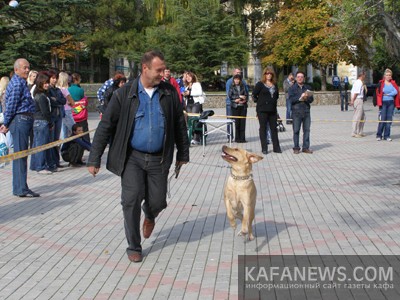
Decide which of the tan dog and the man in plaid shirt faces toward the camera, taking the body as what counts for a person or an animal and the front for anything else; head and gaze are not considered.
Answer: the tan dog

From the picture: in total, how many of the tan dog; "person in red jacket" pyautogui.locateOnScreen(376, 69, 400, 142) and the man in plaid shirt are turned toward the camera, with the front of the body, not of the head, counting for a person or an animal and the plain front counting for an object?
2

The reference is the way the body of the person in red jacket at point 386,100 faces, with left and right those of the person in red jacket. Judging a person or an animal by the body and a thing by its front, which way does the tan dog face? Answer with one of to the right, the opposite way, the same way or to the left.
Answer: the same way

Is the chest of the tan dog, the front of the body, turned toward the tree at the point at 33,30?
no

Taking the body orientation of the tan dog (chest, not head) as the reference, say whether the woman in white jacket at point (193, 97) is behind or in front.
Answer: behind

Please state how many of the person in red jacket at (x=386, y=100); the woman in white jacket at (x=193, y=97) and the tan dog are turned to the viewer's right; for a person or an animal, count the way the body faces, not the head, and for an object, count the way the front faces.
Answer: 0

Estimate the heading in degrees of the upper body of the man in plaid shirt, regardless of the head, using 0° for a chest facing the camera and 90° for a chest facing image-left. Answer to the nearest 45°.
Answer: approximately 270°

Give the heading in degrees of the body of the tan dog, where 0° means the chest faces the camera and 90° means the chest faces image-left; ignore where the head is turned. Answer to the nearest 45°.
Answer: approximately 0°

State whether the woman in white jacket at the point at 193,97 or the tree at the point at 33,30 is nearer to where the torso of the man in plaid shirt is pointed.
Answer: the woman in white jacket

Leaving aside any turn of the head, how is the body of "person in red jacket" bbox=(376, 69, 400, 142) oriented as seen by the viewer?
toward the camera

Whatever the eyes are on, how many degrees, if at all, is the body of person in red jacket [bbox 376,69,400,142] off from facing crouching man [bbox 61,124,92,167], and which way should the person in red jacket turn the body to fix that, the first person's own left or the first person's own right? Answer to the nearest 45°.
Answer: approximately 45° to the first person's own right

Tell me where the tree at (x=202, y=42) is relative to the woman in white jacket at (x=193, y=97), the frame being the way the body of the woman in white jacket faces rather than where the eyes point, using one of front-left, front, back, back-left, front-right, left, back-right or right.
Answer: back-right

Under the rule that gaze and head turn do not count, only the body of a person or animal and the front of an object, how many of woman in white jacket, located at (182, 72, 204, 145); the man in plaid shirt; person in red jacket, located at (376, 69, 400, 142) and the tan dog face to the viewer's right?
1

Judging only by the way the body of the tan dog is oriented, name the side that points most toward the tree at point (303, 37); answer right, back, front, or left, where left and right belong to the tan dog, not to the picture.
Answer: back
